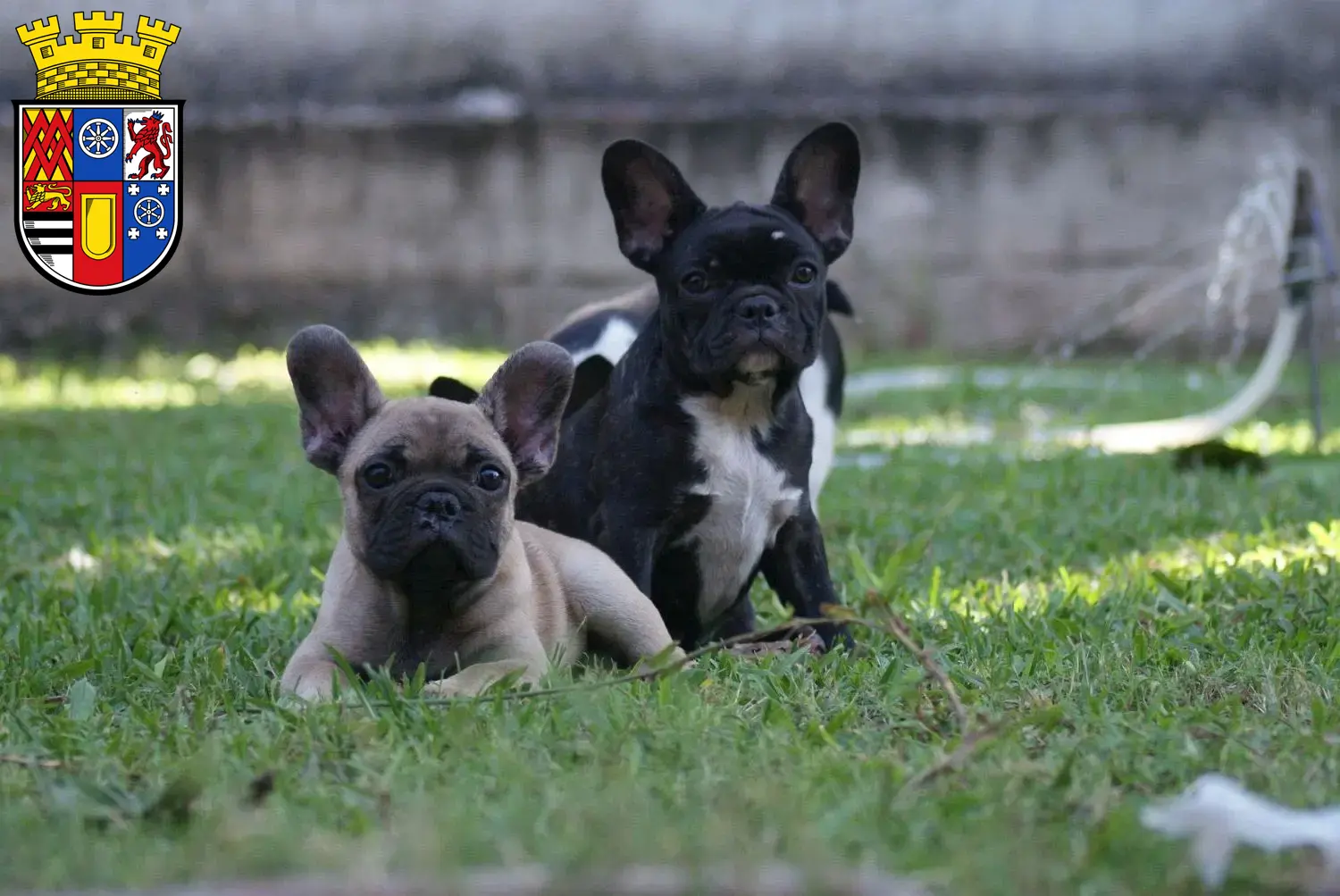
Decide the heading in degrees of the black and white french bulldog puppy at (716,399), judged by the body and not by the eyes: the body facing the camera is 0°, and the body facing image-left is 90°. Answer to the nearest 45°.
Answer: approximately 315°

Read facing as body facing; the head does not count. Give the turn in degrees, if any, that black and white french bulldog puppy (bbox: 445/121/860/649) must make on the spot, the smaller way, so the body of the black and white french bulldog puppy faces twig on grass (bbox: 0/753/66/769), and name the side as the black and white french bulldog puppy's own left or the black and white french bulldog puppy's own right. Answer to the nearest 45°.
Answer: approximately 90° to the black and white french bulldog puppy's own right

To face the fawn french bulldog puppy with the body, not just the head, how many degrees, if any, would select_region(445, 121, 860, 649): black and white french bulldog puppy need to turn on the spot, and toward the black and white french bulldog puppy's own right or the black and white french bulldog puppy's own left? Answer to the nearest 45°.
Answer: approximately 90° to the black and white french bulldog puppy's own right

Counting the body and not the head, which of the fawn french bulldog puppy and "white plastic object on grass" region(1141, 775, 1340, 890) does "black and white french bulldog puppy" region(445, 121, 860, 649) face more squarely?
the white plastic object on grass
